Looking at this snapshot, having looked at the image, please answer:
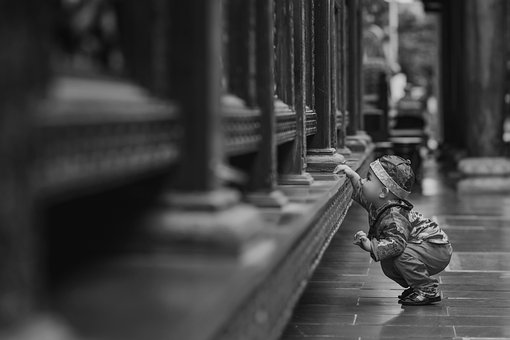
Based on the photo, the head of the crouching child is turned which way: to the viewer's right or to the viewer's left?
to the viewer's left

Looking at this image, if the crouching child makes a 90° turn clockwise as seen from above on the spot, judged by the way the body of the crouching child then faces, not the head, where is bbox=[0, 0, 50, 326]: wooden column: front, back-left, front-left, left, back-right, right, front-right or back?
back

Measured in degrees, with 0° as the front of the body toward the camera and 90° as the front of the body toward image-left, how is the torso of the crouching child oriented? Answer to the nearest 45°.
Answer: approximately 90°

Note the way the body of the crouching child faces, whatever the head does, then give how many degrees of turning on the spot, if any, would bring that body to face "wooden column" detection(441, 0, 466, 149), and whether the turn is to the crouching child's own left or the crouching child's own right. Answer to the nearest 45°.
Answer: approximately 90° to the crouching child's own right

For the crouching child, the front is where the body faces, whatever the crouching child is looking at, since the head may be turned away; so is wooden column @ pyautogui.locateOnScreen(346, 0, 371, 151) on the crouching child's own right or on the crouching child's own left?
on the crouching child's own right

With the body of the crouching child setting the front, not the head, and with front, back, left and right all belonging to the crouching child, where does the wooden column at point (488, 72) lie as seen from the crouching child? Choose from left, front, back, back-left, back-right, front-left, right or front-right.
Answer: right

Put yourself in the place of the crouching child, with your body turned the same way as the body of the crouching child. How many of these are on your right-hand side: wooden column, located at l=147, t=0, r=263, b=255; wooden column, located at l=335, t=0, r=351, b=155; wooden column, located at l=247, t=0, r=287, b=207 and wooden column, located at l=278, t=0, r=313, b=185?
1

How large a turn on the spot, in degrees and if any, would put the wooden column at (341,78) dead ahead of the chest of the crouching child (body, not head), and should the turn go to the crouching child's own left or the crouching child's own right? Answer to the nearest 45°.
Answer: approximately 90° to the crouching child's own right

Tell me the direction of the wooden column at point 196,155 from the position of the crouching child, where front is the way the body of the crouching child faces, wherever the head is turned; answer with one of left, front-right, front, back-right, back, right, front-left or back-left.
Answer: left

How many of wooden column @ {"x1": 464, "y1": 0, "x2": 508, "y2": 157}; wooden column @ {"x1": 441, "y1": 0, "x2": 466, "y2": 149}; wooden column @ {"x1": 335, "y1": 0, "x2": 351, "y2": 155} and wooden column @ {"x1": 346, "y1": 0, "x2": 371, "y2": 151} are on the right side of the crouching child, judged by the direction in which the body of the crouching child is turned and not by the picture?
4

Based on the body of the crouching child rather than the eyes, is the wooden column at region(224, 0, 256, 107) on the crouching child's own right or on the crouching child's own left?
on the crouching child's own left

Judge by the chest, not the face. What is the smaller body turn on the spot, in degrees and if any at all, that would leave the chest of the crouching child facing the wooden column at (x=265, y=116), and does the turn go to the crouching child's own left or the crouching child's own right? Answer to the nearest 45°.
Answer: approximately 90° to the crouching child's own left

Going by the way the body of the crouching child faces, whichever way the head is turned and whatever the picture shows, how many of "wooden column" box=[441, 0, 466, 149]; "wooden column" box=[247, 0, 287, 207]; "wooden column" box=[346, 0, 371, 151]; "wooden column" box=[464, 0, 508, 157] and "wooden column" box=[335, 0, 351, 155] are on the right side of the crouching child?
4
